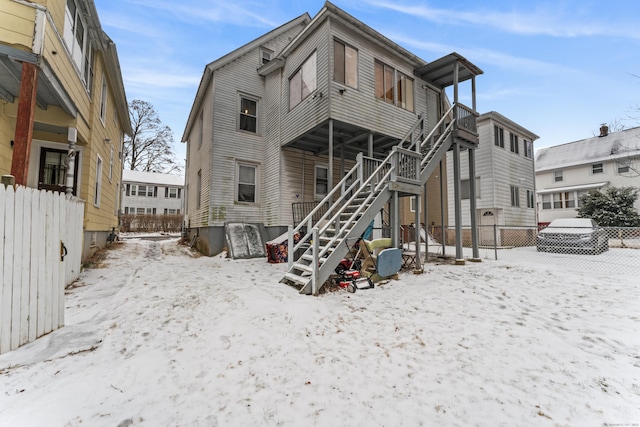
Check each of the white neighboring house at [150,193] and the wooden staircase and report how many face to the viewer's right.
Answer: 0

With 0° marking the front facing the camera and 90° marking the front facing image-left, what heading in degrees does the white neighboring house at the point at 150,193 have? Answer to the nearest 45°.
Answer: approximately 0°

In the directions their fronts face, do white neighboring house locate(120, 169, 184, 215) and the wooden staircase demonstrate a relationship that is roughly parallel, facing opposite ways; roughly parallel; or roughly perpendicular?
roughly perpendicular

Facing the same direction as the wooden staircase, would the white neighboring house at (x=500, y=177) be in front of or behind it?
behind

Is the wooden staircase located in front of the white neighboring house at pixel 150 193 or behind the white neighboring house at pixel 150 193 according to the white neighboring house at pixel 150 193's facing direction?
in front

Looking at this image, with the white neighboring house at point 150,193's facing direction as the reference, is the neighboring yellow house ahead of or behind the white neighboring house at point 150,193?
ahead

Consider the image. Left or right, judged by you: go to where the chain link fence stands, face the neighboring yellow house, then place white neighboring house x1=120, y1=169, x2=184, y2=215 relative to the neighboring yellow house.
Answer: right

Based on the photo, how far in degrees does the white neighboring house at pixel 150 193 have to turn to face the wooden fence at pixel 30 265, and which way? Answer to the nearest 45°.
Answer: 0° — it already faces it

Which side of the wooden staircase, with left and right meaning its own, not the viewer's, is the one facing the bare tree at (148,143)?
right

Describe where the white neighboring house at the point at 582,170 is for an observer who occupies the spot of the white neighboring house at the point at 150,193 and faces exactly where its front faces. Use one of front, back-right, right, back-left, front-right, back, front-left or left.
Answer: front-left

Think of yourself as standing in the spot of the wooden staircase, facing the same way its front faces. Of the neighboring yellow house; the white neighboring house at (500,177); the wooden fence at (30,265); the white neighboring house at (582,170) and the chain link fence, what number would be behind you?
3

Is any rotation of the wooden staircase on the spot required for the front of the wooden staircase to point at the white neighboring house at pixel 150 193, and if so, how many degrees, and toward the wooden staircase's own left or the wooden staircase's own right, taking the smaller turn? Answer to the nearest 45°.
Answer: approximately 90° to the wooden staircase's own right

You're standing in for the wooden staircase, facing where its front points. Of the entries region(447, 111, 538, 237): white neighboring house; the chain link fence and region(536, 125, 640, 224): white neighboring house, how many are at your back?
3
